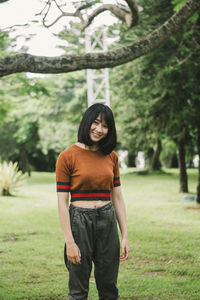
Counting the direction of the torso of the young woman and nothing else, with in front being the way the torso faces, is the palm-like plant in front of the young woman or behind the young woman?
behind

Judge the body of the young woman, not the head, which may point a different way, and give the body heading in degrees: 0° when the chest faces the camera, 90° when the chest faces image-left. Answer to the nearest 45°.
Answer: approximately 315°
